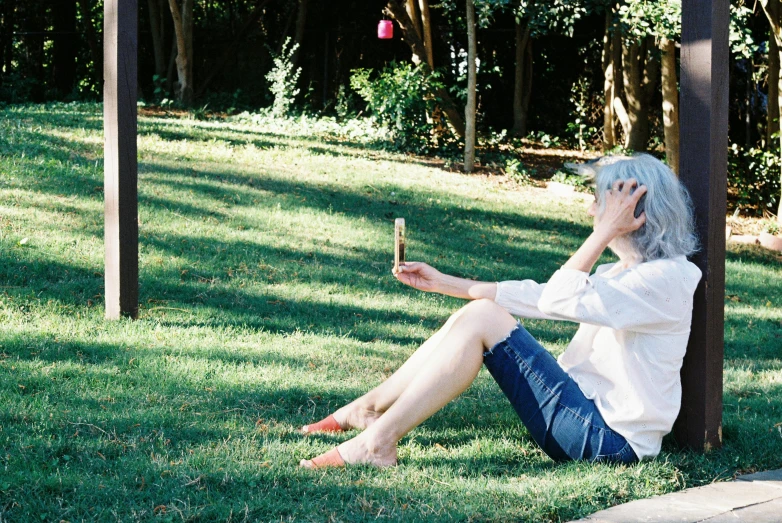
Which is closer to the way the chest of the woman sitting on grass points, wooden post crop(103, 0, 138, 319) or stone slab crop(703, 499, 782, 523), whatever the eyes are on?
the wooden post

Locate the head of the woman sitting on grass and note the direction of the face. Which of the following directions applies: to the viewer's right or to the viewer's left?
to the viewer's left

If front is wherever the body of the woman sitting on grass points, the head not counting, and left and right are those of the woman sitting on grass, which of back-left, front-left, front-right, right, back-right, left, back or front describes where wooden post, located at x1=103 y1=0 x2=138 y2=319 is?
front-right

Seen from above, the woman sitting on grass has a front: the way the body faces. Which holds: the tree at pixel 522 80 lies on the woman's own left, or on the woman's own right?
on the woman's own right

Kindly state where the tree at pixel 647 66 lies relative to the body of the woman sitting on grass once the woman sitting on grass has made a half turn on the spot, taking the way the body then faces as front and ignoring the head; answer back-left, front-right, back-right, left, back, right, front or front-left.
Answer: left

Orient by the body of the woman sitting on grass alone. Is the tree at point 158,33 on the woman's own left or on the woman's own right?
on the woman's own right

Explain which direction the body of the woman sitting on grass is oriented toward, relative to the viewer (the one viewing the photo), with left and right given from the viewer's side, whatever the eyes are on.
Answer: facing to the left of the viewer

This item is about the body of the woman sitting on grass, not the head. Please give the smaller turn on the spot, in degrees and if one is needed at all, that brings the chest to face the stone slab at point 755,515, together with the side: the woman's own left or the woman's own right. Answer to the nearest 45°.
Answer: approximately 135° to the woman's own left

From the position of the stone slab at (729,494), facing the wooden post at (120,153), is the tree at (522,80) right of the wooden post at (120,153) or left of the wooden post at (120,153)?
right

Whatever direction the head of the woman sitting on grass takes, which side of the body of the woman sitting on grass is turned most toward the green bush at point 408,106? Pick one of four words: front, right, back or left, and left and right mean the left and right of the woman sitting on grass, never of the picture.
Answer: right
